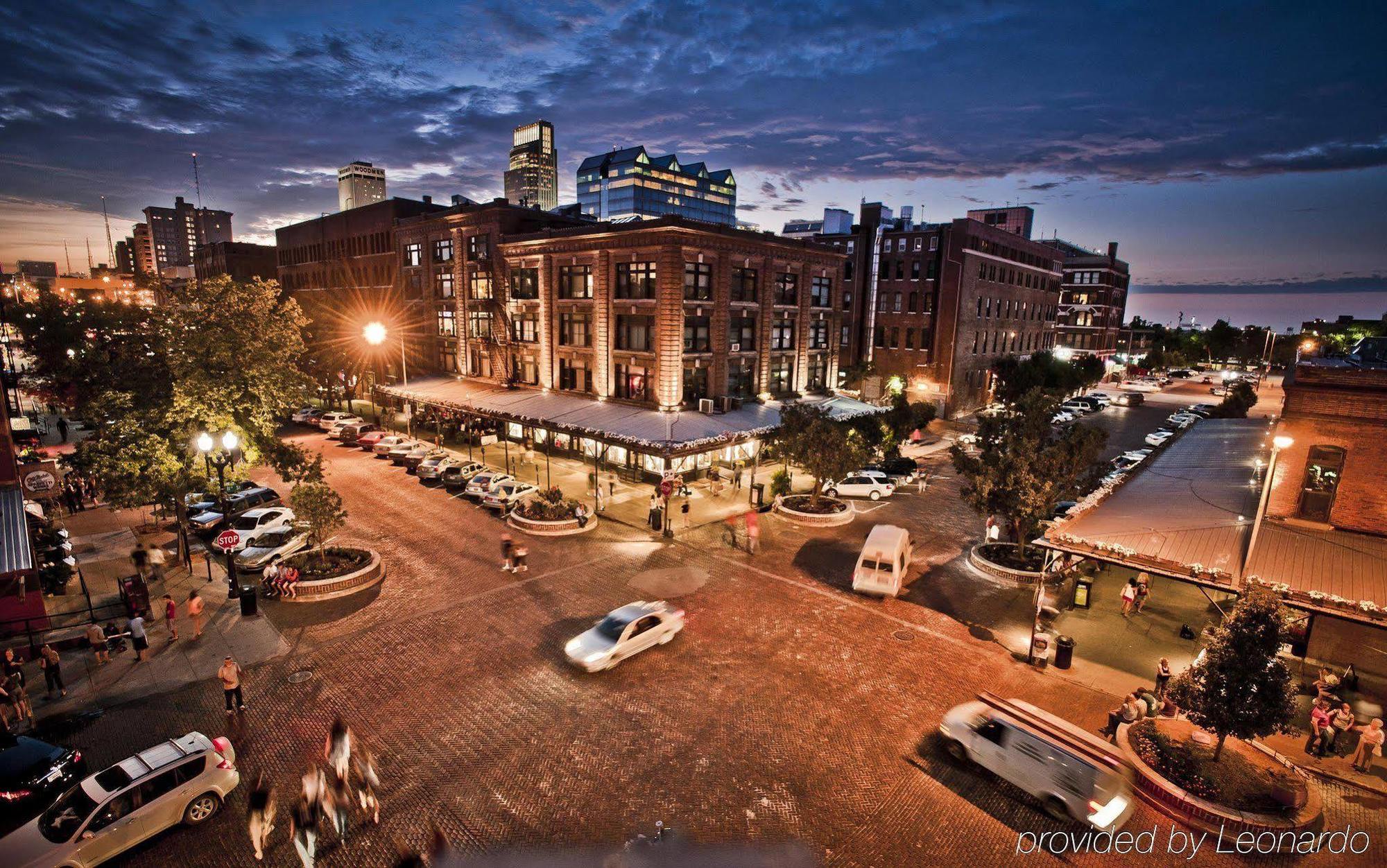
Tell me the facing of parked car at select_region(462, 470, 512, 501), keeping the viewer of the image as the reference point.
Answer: facing away from the viewer and to the right of the viewer

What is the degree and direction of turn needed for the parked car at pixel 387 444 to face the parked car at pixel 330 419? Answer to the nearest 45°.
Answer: approximately 45° to its left

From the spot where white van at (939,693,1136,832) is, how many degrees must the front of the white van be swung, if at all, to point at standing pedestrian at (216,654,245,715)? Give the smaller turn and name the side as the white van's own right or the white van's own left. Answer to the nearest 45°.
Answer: approximately 90° to the white van's own left

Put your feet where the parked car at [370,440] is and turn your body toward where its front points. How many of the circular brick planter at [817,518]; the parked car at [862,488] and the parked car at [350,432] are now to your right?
2

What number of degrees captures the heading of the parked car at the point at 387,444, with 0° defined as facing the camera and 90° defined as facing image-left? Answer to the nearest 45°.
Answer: approximately 225°

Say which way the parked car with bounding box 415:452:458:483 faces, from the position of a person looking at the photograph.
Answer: facing away from the viewer and to the right of the viewer

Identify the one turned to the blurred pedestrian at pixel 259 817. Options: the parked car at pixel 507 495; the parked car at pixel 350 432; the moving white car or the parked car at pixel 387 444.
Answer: the moving white car

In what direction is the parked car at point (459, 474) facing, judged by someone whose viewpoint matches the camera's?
facing away from the viewer and to the right of the viewer

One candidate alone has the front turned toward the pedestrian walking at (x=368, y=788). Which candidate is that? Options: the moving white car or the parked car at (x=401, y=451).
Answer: the moving white car

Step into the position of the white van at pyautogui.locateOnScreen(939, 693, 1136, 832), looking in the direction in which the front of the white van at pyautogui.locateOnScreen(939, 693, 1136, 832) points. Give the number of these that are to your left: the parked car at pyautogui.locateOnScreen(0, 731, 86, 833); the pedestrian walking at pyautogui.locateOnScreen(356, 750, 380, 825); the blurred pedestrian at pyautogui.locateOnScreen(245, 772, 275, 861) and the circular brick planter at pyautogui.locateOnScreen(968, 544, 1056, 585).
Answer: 3

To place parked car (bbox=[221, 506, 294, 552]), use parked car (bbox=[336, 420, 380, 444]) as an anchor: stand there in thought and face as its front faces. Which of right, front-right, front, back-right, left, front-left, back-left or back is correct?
back-right

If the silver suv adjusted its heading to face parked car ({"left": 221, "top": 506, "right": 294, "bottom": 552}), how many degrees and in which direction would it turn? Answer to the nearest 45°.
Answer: approximately 135° to its right

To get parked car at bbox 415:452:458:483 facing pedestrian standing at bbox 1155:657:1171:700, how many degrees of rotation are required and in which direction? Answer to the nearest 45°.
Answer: approximately 90° to its right
